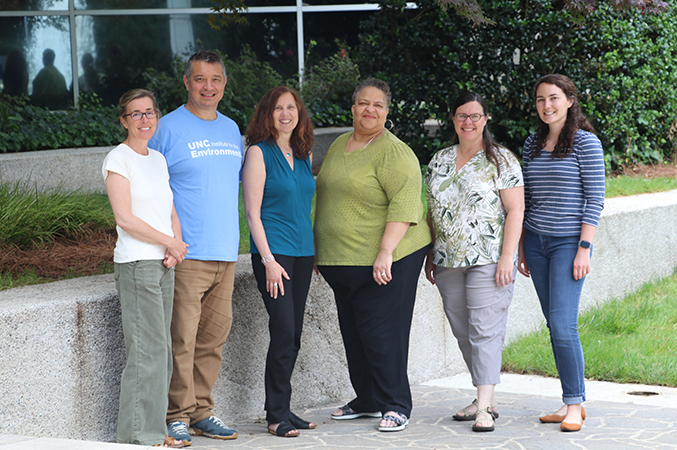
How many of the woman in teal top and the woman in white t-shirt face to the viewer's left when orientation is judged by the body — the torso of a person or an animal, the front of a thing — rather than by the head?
0

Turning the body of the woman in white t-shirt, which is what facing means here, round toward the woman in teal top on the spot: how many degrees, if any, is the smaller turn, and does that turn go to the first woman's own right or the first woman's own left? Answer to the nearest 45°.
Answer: approximately 90° to the first woman's own left

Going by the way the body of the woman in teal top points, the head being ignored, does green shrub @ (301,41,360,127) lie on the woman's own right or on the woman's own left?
on the woman's own left

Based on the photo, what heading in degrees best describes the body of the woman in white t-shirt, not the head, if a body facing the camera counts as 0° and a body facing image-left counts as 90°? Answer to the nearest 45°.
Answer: approximately 315°

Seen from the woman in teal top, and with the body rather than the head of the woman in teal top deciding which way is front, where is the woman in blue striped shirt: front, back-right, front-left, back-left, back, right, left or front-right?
front-left

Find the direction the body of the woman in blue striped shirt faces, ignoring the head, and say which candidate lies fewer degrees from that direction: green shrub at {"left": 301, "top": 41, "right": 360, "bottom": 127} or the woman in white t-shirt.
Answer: the woman in white t-shirt

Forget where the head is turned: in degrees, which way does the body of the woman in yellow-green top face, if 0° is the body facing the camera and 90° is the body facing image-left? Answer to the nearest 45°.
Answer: approximately 45°
